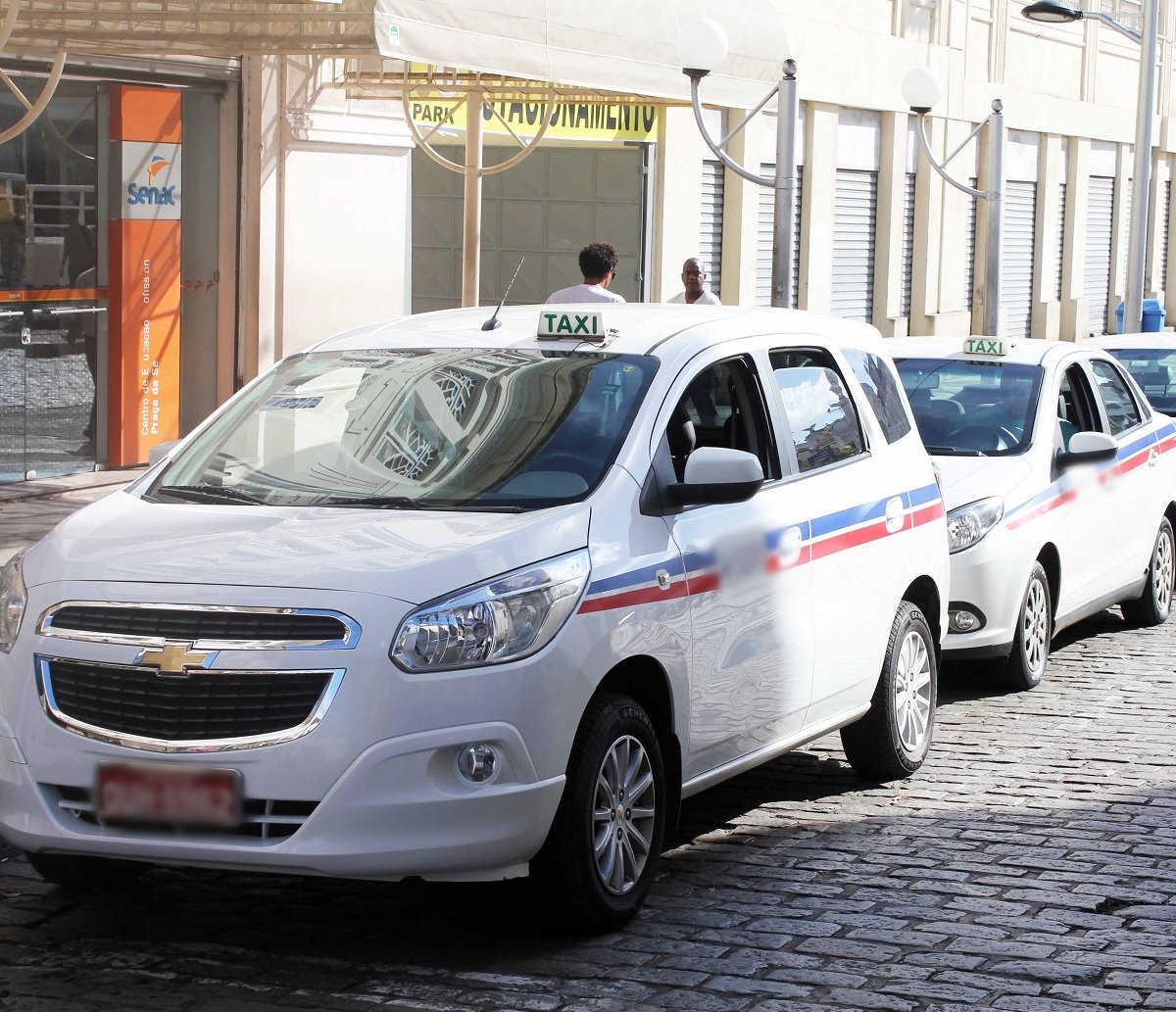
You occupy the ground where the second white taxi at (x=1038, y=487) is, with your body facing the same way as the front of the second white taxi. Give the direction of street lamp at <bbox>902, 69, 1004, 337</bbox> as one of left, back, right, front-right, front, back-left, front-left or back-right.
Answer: back-right

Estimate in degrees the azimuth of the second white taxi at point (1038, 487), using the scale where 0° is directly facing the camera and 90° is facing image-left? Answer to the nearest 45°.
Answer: approximately 45°

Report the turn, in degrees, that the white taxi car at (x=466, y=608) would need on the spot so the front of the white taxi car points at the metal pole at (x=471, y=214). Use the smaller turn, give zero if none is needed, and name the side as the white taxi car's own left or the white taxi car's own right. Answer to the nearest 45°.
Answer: approximately 135° to the white taxi car's own right

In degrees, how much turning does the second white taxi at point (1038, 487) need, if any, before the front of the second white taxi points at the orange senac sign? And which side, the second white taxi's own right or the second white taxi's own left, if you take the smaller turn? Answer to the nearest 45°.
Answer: approximately 90° to the second white taxi's own right

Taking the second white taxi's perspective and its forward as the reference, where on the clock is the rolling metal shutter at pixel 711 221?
The rolling metal shutter is roughly at 4 o'clock from the second white taxi.

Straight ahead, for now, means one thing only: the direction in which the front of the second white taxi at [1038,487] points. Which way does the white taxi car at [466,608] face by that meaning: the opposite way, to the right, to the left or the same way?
the same way

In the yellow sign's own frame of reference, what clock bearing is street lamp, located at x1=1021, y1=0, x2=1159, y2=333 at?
The street lamp is roughly at 8 o'clock from the yellow sign.

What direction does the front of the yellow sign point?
toward the camera

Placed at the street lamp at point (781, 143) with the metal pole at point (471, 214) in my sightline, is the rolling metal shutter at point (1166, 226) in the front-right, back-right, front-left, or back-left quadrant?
back-right

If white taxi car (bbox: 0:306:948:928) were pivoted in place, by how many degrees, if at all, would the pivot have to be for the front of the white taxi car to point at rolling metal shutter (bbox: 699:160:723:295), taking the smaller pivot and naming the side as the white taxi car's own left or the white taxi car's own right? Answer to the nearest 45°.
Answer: approximately 135° to the white taxi car's own right

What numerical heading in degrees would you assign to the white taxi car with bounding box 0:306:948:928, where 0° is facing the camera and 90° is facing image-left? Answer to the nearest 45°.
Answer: approximately 45°

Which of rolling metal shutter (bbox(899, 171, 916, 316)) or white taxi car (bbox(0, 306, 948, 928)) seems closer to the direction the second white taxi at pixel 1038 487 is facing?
the white taxi car

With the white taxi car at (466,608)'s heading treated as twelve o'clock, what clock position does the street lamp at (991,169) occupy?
The street lamp is roughly at 5 o'clock from the white taxi car.

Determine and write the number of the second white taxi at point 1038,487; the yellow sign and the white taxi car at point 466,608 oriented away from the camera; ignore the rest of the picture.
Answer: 0

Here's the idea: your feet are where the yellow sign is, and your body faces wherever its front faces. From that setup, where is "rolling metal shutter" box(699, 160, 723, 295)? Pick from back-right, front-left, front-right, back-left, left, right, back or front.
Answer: back-left
